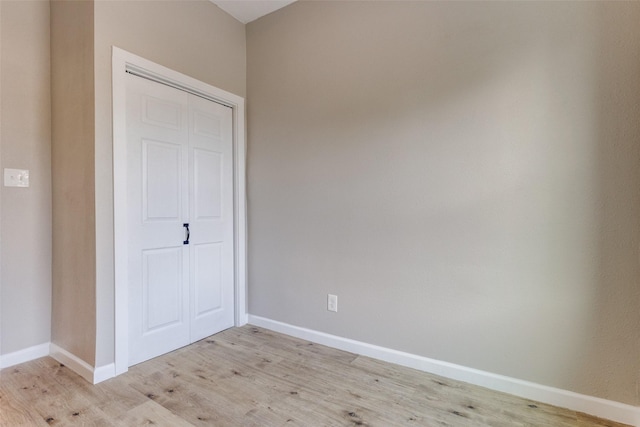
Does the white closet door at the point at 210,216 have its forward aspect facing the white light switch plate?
no

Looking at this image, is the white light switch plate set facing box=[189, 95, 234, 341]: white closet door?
no

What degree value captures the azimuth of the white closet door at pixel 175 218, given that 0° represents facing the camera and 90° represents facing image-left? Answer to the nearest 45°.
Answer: approximately 315°

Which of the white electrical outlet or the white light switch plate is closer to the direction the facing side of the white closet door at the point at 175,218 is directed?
the white electrical outlet

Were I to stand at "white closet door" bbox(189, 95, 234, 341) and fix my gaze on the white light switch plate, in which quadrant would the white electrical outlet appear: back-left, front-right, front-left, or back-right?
back-left

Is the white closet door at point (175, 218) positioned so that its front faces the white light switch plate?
no

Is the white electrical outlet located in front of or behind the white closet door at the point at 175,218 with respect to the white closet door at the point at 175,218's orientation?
in front

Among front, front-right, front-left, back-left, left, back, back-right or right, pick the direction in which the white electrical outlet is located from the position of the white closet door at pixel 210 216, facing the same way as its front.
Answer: front

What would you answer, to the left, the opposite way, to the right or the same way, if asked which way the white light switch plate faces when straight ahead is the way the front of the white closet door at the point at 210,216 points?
the same way

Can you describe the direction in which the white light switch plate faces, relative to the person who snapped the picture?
facing the viewer

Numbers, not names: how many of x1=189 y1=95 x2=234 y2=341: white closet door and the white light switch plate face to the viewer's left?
0

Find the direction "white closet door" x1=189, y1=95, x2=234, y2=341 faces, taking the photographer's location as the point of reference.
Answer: facing the viewer and to the right of the viewer

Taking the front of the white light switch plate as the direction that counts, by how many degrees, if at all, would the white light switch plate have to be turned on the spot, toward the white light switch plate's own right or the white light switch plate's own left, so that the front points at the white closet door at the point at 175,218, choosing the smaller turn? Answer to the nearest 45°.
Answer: approximately 45° to the white light switch plate's own left
